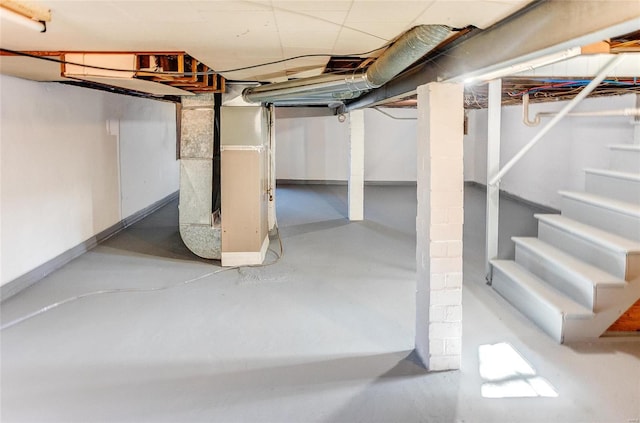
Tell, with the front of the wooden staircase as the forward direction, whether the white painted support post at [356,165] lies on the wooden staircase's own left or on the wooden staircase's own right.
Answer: on the wooden staircase's own right

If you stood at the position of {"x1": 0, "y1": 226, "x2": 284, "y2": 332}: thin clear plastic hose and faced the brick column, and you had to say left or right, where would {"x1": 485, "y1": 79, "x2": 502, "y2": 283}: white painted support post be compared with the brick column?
left

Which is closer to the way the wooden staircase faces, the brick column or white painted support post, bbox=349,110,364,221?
the brick column

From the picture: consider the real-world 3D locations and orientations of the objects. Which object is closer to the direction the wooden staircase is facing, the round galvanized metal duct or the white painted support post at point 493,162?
the round galvanized metal duct

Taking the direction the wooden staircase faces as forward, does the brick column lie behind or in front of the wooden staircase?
in front

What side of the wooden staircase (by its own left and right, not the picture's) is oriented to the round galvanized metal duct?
front

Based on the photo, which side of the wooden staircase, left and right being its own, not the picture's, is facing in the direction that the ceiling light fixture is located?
front

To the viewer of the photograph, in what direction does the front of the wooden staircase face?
facing the viewer and to the left of the viewer

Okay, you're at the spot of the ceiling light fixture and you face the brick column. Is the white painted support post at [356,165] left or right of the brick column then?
left

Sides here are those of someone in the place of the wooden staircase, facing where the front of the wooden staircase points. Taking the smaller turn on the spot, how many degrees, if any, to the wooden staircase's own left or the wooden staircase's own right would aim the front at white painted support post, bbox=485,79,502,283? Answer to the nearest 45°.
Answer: approximately 90° to the wooden staircase's own right

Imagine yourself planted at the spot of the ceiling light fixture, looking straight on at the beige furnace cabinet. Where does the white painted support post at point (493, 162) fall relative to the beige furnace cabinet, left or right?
right

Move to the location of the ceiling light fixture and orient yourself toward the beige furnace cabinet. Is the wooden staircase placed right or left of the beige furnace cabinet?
right

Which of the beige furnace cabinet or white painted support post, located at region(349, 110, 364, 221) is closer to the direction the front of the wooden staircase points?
the beige furnace cabinet
